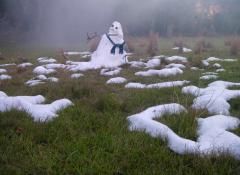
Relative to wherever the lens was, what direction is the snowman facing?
facing the viewer

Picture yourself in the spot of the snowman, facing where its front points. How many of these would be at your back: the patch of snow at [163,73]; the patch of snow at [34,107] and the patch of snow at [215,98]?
0

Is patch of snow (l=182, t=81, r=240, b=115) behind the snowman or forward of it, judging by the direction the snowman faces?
forward

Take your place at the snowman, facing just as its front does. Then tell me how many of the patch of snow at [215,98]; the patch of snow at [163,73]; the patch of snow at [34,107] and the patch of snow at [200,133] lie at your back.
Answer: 0

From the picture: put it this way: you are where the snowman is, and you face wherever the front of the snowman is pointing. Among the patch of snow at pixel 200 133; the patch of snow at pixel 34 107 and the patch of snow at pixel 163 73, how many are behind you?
0

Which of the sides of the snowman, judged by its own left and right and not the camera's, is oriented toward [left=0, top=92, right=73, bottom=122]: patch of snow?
front

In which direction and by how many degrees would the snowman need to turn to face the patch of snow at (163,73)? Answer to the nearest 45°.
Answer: approximately 45° to its left

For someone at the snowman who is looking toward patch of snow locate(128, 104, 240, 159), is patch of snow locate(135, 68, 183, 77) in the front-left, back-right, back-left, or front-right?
front-left

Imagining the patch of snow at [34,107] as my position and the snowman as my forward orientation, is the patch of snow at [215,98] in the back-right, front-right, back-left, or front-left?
front-right

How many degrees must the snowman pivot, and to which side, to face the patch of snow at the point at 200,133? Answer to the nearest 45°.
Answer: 0° — it already faces it
